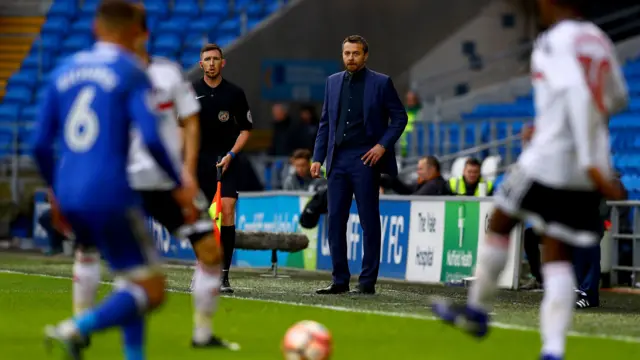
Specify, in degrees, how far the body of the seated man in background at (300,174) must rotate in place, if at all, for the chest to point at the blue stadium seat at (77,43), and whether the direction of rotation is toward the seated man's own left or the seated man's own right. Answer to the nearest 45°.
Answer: approximately 135° to the seated man's own right

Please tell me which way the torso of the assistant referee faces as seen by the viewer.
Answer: toward the camera

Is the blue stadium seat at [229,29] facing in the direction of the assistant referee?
yes

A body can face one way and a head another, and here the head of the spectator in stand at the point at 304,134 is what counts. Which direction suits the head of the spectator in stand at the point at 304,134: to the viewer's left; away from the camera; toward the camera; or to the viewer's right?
toward the camera

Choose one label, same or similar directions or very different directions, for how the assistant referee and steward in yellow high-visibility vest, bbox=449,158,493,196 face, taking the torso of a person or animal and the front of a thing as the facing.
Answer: same or similar directions

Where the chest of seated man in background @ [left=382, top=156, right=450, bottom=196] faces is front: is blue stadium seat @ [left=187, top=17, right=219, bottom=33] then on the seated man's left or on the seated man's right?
on the seated man's right

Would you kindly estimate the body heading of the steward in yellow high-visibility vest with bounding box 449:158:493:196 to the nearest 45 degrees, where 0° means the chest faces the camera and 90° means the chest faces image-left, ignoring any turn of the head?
approximately 0°

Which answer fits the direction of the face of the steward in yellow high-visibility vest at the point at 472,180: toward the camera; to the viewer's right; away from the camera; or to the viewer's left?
toward the camera

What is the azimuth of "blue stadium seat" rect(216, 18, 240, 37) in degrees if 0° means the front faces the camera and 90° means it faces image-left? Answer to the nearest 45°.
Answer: approximately 0°

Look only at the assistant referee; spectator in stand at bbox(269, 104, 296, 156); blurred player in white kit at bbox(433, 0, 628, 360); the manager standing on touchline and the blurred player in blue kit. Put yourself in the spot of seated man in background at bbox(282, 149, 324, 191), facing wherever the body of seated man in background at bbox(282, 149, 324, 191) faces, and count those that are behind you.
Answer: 1

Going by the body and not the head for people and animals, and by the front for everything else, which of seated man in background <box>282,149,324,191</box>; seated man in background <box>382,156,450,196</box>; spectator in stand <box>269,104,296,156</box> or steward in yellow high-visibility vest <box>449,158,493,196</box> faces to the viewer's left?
seated man in background <box>382,156,450,196</box>

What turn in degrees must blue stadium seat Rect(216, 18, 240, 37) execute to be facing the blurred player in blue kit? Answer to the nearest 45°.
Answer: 0° — it already faces them

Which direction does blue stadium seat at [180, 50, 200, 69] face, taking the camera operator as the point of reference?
facing the viewer and to the left of the viewer

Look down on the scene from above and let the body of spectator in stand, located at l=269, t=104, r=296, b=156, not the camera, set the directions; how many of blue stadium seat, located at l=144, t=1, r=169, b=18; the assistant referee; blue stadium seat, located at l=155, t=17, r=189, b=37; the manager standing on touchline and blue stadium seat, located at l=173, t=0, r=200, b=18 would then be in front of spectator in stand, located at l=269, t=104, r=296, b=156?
2

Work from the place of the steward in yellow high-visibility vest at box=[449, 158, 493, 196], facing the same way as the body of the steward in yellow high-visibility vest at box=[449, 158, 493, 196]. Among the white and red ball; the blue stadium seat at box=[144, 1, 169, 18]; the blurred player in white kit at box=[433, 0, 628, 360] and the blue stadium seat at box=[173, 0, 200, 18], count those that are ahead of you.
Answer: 2
